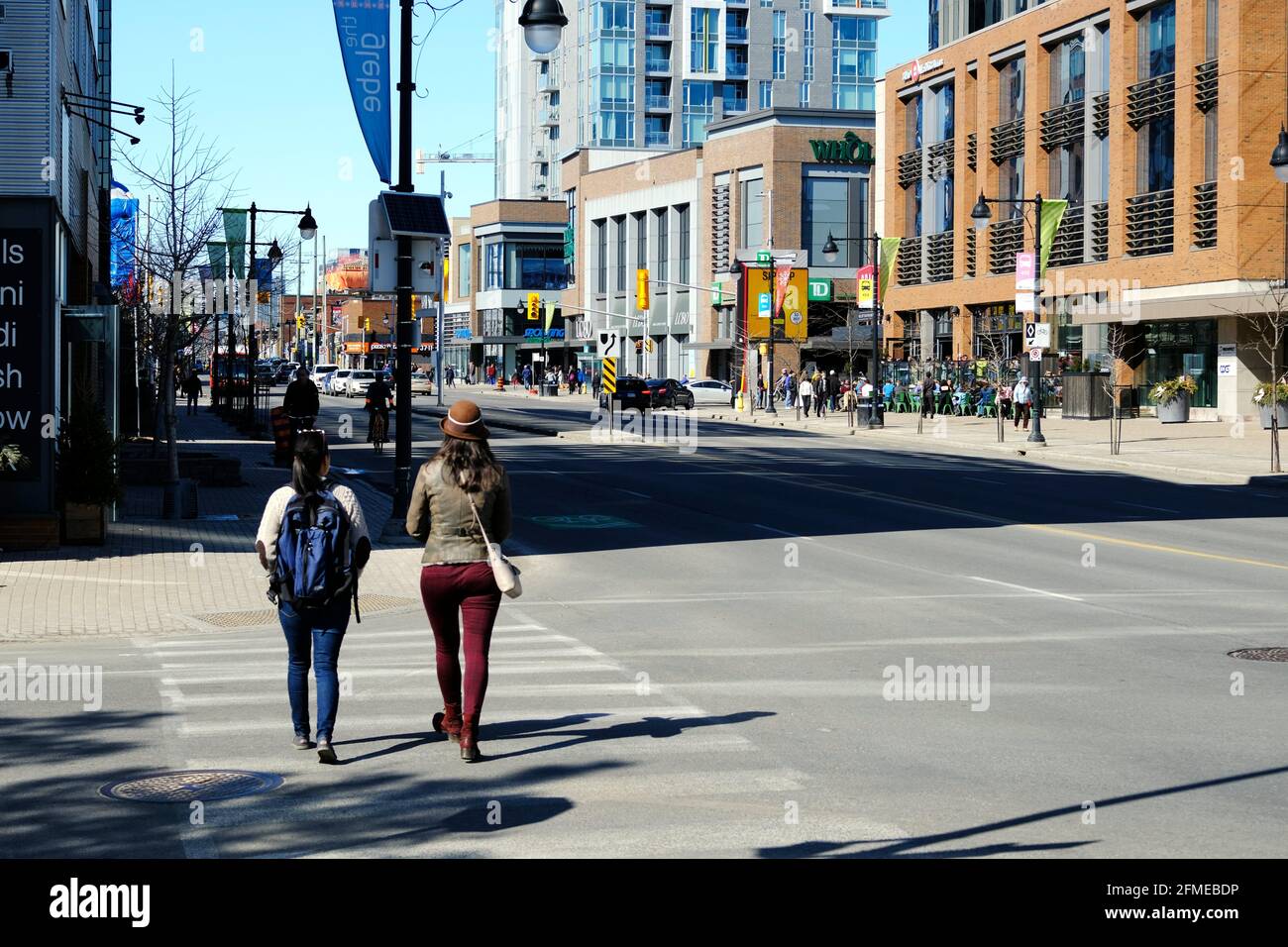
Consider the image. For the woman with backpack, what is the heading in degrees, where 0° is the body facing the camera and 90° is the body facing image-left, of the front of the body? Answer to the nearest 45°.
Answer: approximately 180°

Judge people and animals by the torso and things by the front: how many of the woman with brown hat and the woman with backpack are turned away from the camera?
2

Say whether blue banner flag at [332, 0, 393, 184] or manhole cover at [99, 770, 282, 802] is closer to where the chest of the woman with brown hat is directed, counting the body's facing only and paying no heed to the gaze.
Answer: the blue banner flag

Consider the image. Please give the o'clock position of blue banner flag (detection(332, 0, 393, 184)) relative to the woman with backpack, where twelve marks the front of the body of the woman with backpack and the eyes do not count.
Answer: The blue banner flag is roughly at 12 o'clock from the woman with backpack.

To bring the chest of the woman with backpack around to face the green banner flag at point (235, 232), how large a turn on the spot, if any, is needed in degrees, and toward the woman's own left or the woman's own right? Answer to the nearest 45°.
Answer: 0° — they already face it

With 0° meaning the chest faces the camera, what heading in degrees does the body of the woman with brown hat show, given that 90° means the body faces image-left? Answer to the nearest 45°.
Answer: approximately 180°

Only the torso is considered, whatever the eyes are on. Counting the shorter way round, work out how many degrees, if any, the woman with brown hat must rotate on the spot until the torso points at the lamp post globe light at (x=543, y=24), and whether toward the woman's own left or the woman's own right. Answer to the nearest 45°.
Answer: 0° — they already face it

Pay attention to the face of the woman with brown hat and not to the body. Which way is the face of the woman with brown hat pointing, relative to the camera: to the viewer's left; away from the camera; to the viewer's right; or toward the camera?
away from the camera

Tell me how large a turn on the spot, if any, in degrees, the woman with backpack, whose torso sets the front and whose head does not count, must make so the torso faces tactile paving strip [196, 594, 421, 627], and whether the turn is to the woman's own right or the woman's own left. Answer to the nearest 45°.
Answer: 0° — they already face it

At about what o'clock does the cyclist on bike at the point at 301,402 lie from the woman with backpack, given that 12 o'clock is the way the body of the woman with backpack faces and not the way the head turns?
The cyclist on bike is roughly at 12 o'clock from the woman with backpack.
